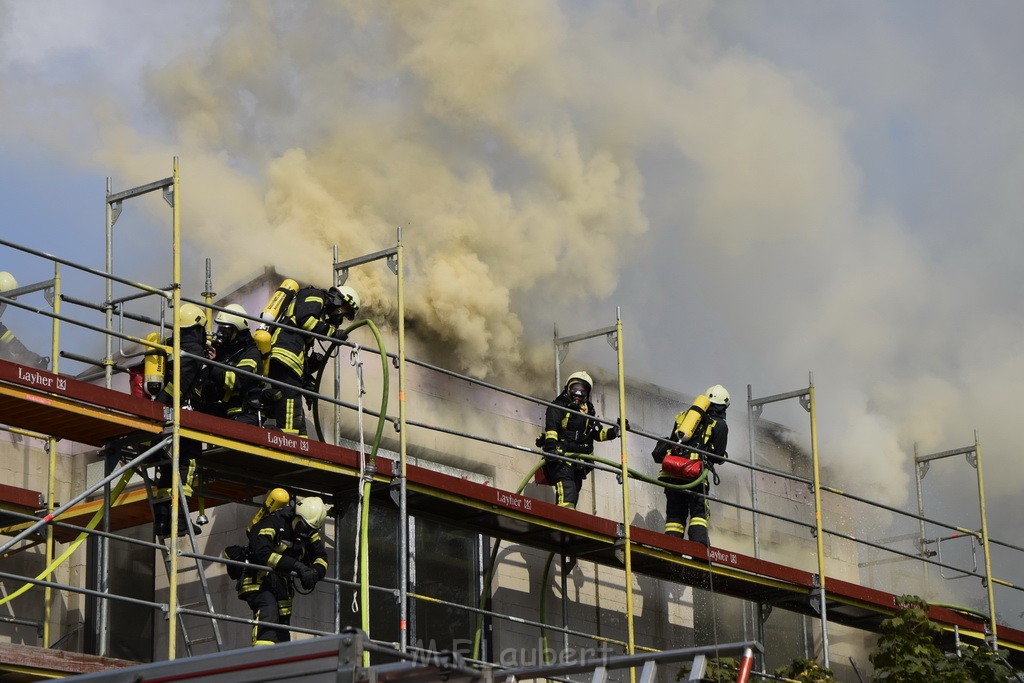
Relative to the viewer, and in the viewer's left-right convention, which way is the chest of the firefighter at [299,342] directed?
facing to the right of the viewer

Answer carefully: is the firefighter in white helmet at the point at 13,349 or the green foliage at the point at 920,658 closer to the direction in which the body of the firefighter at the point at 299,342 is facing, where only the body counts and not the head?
the green foliage

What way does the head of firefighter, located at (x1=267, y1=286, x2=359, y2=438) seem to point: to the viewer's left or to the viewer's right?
to the viewer's right

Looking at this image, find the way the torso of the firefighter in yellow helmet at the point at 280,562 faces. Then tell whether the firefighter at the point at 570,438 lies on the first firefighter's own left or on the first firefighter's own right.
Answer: on the first firefighter's own left
